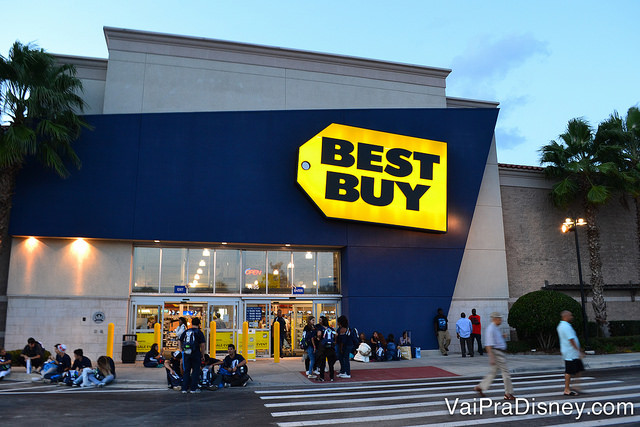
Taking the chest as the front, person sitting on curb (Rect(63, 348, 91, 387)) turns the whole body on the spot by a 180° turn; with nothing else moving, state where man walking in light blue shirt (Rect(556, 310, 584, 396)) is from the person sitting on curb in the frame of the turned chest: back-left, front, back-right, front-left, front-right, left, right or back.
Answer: right

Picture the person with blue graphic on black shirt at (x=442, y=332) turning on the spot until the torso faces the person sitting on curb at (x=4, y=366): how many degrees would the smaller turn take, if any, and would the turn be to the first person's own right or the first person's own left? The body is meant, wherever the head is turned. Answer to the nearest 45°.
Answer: approximately 90° to the first person's own right

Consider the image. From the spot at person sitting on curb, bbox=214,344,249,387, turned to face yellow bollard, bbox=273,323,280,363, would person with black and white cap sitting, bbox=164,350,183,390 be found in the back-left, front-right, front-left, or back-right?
back-left

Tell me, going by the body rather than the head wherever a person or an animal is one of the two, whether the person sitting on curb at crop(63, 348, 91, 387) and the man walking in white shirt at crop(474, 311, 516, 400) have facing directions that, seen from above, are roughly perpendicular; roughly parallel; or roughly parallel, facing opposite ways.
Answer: roughly perpendicular

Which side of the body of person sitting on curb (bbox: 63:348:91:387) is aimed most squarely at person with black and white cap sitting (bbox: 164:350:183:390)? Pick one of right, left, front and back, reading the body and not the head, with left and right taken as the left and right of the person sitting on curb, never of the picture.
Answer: left

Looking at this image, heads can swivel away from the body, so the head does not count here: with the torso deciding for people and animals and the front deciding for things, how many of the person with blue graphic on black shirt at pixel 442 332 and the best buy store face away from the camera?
0
